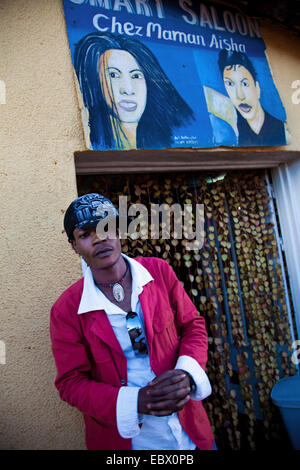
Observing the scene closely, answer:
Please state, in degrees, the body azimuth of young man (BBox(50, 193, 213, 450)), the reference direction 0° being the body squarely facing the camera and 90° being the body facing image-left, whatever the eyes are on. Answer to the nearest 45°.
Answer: approximately 0°
